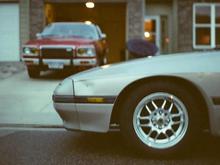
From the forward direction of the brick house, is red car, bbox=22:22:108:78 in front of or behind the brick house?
in front

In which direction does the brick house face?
toward the camera

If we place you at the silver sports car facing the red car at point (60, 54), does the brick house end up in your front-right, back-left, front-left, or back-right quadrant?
front-right

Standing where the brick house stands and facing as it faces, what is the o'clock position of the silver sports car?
The silver sports car is roughly at 12 o'clock from the brick house.

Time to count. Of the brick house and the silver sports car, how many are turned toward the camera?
1

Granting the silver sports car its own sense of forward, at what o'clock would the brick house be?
The brick house is roughly at 3 o'clock from the silver sports car.

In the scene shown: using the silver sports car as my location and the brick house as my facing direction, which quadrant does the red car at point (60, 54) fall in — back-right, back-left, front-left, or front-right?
front-left

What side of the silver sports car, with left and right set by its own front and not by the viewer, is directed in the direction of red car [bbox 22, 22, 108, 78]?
right

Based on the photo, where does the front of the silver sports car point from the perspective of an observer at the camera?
facing to the left of the viewer

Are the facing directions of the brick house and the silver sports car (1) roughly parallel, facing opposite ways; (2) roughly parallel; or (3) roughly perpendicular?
roughly perpendicular
